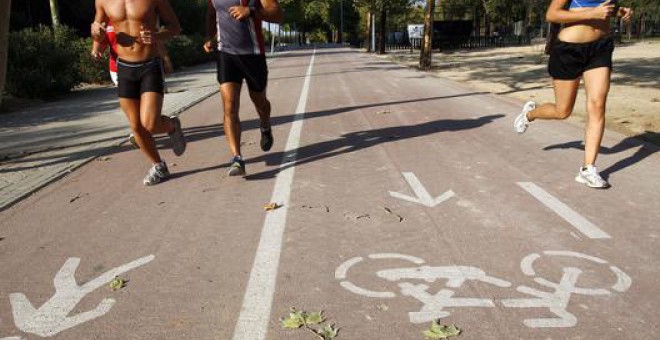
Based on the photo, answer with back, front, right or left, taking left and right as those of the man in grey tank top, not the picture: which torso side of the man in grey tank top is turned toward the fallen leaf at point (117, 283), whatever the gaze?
front

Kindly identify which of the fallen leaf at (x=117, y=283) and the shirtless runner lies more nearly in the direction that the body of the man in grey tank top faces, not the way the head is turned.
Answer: the fallen leaf

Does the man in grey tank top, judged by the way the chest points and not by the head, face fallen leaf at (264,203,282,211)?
yes

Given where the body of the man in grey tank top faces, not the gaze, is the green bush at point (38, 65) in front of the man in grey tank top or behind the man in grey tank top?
behind

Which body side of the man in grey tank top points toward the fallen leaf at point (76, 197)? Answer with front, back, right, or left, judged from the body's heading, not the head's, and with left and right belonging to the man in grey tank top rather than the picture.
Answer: right

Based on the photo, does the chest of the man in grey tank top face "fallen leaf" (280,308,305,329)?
yes

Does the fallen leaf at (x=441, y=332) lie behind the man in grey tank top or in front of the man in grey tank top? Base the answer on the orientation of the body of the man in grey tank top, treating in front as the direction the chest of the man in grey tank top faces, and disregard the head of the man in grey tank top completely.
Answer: in front

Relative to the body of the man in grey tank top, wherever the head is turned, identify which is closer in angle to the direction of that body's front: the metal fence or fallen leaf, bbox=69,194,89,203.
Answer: the fallen leaf
